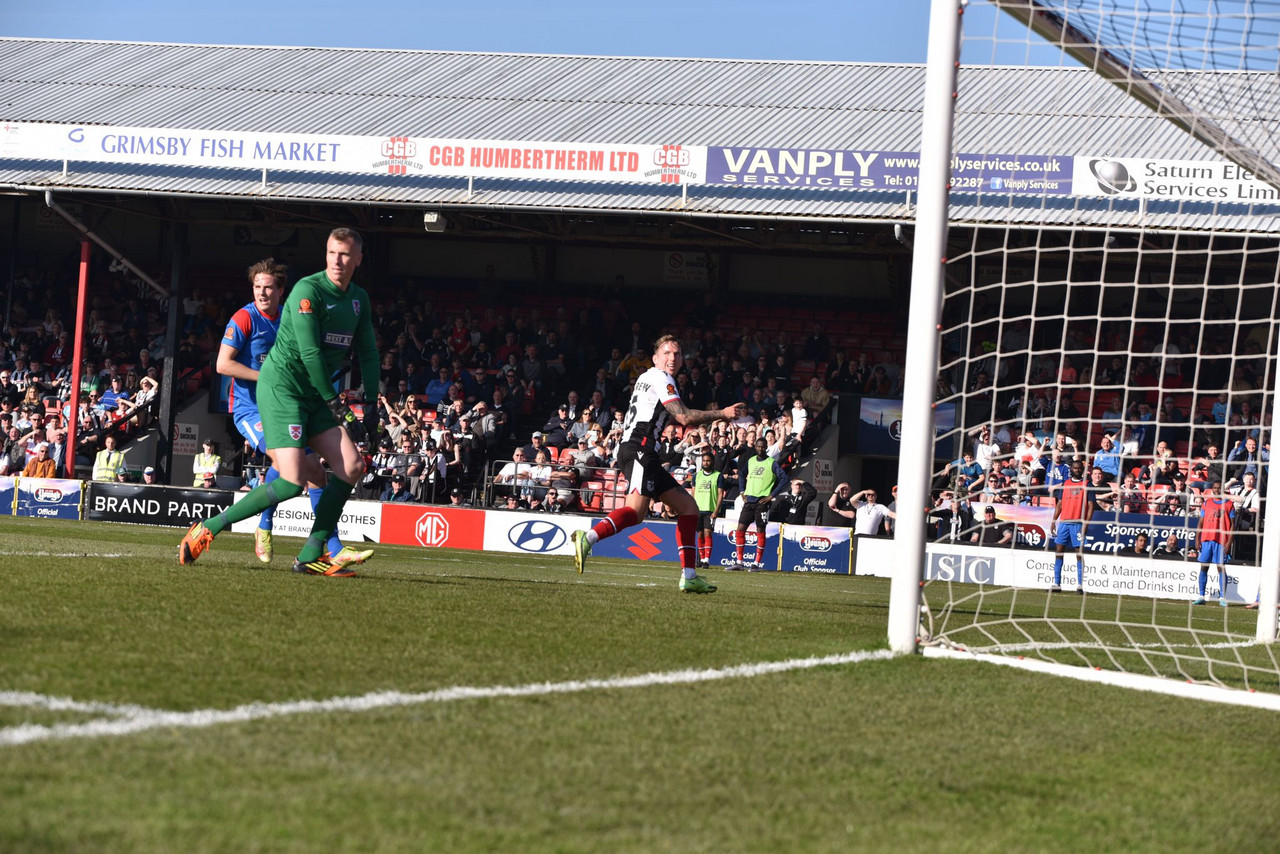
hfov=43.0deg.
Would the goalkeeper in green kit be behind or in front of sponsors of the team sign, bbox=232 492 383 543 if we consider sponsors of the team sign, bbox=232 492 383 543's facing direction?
in front

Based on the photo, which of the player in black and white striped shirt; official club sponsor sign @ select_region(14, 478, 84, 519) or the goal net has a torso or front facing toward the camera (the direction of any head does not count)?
the official club sponsor sign

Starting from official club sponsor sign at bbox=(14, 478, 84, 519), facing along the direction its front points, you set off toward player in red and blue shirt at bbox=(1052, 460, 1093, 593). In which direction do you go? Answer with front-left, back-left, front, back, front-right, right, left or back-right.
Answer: front-left

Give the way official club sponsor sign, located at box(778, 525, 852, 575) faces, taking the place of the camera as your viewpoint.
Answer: facing the viewer

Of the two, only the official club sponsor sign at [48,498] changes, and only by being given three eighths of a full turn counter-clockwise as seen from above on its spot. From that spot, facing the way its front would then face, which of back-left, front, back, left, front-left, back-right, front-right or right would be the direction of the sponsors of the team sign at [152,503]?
right

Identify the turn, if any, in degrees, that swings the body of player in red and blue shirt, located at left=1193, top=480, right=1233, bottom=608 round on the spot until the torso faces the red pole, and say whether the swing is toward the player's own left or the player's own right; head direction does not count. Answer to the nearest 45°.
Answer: approximately 90° to the player's own right

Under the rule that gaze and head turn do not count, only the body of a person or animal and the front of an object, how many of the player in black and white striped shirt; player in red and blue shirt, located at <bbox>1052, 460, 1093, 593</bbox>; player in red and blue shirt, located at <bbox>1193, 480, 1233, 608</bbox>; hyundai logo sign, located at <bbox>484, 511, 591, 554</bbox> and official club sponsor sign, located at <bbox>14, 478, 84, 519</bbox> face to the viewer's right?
1

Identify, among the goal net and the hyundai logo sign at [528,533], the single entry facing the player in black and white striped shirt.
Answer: the hyundai logo sign

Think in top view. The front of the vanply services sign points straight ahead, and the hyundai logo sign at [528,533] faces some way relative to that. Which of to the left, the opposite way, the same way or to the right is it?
the same way

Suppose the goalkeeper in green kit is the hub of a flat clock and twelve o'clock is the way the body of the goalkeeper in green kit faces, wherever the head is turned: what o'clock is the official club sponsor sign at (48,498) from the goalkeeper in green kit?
The official club sponsor sign is roughly at 7 o'clock from the goalkeeper in green kit.

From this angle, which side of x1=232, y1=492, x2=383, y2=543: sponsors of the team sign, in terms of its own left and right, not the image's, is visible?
front

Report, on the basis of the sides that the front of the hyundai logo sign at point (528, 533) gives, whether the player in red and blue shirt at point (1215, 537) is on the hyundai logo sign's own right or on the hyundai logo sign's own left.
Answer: on the hyundai logo sign's own left

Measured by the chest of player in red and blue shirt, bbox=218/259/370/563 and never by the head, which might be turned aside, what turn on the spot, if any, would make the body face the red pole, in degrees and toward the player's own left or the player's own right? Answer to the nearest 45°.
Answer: approximately 135° to the player's own left

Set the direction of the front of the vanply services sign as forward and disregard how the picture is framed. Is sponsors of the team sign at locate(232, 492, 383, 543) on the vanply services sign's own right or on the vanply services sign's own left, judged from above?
on the vanply services sign's own right

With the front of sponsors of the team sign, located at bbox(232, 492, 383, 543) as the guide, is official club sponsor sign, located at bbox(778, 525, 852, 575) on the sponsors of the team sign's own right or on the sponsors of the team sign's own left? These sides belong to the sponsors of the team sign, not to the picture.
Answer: on the sponsors of the team sign's own left

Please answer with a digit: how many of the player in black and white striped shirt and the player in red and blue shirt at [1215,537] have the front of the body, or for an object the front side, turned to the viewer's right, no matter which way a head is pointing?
1

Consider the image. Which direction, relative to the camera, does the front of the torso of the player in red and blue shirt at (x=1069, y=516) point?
toward the camera

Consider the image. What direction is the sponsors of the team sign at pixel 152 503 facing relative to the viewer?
toward the camera

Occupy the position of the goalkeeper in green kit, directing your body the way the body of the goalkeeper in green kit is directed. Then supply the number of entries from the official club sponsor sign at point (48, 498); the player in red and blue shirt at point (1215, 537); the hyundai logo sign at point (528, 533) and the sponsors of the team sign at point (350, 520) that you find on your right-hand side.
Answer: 0
